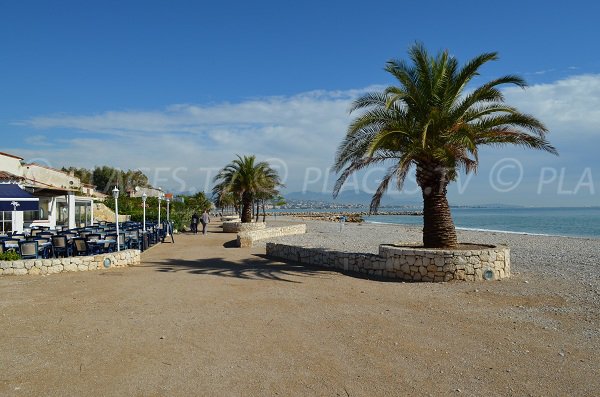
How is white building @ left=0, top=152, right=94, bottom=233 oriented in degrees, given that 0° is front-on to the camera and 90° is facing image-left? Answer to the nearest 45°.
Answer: approximately 315°

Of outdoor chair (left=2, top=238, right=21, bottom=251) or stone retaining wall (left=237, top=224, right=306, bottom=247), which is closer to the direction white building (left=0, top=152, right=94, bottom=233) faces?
the stone retaining wall

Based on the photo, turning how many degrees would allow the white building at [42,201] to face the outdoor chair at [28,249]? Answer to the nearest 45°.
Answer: approximately 45° to its right

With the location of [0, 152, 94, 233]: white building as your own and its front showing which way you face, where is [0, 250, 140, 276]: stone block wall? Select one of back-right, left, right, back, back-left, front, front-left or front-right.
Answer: front-right

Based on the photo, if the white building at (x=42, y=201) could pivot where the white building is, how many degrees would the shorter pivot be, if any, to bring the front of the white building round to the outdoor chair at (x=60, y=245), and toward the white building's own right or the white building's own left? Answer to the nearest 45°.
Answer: approximately 45° to the white building's own right

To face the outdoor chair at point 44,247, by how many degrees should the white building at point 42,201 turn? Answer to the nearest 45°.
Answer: approximately 45° to its right

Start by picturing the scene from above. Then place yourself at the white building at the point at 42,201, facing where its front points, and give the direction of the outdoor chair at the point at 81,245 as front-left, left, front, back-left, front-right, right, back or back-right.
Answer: front-right

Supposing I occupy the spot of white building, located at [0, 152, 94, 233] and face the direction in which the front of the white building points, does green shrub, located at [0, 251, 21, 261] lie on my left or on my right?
on my right

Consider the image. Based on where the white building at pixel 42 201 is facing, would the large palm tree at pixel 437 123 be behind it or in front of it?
in front
